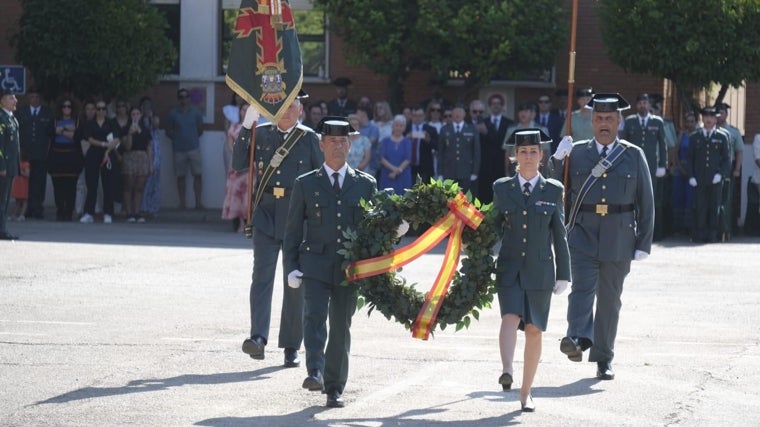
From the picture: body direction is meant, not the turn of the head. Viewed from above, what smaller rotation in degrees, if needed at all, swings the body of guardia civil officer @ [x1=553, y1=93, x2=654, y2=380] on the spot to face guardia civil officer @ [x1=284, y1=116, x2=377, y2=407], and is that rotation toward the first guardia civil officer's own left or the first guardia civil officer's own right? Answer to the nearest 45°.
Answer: approximately 45° to the first guardia civil officer's own right

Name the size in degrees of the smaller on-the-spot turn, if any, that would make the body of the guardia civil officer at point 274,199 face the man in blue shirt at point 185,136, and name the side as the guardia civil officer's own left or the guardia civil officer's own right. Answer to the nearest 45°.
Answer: approximately 180°

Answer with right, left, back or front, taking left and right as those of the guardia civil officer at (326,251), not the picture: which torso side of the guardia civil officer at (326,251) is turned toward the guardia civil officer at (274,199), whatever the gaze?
back

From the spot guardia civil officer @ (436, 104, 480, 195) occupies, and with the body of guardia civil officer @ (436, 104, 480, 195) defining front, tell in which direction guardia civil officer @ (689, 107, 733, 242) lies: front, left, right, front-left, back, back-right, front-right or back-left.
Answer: left
